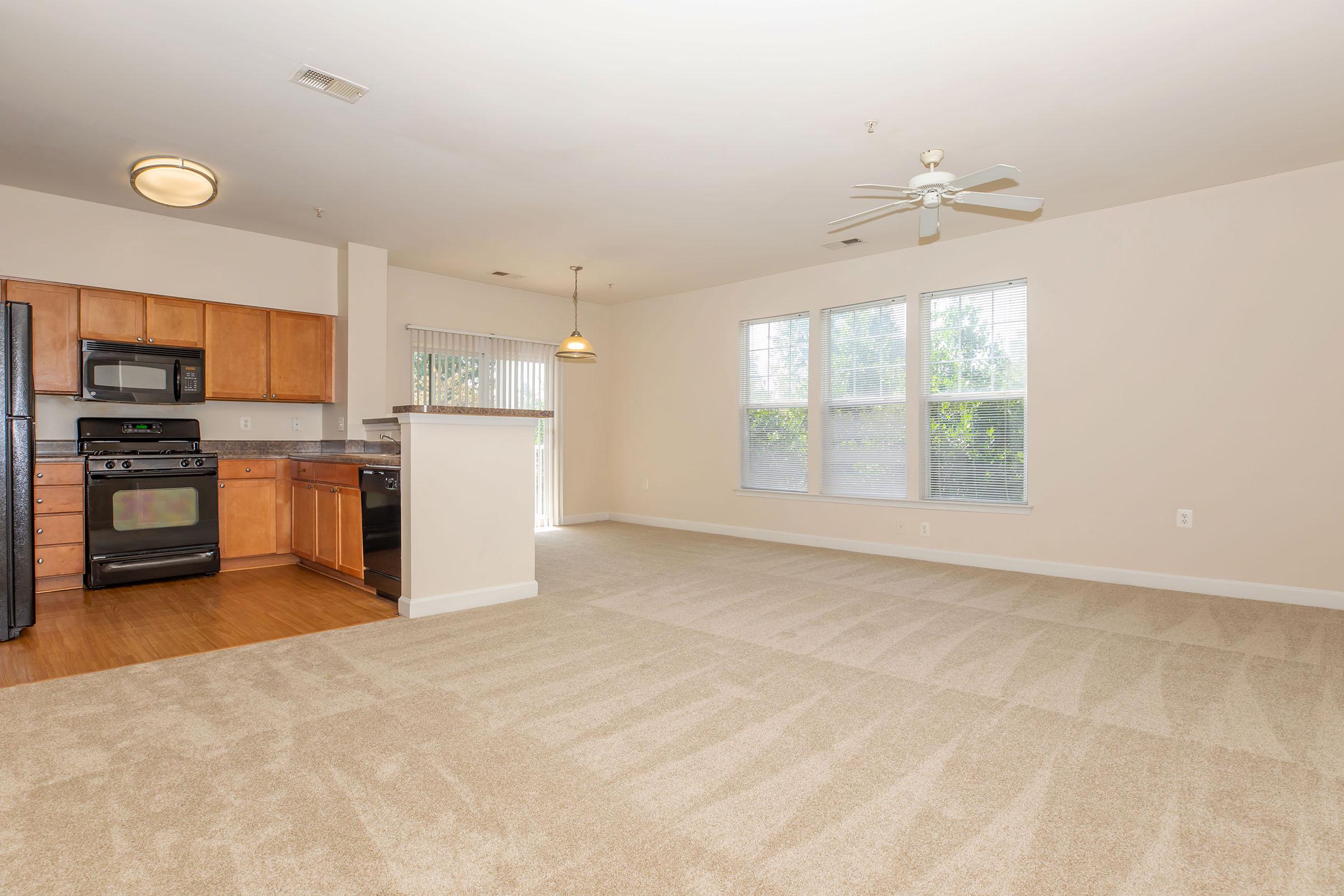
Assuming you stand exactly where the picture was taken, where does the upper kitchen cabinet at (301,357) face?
facing the viewer

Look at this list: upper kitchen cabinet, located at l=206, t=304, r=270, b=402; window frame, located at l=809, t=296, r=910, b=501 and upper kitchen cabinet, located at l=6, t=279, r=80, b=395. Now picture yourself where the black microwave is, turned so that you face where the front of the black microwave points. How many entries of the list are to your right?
1

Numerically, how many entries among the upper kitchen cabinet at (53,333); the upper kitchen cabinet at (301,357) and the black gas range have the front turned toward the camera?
3

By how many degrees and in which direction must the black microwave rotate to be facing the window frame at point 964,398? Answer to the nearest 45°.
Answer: approximately 45° to its left

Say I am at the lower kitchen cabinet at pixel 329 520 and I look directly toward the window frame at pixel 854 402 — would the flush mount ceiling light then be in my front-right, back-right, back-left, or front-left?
back-right

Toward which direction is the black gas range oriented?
toward the camera

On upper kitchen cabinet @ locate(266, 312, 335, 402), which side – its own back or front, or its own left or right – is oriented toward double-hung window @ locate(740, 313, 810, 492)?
left

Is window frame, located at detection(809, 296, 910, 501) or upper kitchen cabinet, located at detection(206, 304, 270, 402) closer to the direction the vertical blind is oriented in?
the window frame

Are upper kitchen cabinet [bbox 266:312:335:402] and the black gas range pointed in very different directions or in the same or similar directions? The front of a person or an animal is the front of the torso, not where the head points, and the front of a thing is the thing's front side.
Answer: same or similar directions

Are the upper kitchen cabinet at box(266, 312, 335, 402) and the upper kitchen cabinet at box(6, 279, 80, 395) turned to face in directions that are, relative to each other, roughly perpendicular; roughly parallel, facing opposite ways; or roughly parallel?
roughly parallel

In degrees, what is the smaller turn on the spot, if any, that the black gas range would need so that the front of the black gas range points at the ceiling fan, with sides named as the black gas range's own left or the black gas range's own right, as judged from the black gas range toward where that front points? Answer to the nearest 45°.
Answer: approximately 45° to the black gas range's own left

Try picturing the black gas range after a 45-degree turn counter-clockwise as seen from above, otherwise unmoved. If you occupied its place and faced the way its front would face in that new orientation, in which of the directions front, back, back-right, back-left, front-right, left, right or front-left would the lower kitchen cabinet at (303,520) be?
front-left

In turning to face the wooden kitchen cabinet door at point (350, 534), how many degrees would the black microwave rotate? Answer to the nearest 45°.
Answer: approximately 45° to its left

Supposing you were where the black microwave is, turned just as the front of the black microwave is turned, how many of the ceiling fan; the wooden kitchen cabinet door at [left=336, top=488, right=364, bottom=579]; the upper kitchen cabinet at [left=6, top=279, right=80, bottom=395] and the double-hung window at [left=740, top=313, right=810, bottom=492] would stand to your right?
1

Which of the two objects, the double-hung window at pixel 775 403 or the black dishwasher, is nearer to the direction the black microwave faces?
the black dishwasher

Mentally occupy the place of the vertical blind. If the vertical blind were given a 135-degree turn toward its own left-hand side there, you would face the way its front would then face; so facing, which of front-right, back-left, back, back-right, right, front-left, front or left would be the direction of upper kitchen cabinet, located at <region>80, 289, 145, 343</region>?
back-left

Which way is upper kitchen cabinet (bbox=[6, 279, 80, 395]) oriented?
toward the camera
